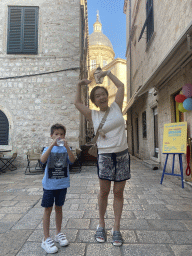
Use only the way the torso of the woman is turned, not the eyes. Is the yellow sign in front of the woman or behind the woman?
behind

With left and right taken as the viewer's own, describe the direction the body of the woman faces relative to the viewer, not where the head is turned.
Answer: facing the viewer

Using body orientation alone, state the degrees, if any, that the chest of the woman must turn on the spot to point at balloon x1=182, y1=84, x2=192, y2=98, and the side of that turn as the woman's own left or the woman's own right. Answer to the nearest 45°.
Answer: approximately 135° to the woman's own left

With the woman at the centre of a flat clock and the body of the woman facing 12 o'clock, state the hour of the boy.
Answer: The boy is roughly at 3 o'clock from the woman.

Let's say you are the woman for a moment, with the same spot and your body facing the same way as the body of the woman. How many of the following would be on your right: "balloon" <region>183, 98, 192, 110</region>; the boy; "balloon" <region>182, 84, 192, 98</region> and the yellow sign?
1

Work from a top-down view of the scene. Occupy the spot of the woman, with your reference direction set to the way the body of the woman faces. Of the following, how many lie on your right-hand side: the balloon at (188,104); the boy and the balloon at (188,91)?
1

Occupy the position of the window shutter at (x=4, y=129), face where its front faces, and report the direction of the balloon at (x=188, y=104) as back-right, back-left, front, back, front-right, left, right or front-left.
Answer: front-left

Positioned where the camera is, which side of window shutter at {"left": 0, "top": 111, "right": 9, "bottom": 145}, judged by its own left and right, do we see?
front

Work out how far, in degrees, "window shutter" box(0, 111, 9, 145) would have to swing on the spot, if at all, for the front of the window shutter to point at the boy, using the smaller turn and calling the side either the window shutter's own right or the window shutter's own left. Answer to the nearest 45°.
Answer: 0° — it already faces them

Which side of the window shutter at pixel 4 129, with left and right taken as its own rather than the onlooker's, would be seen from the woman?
front
